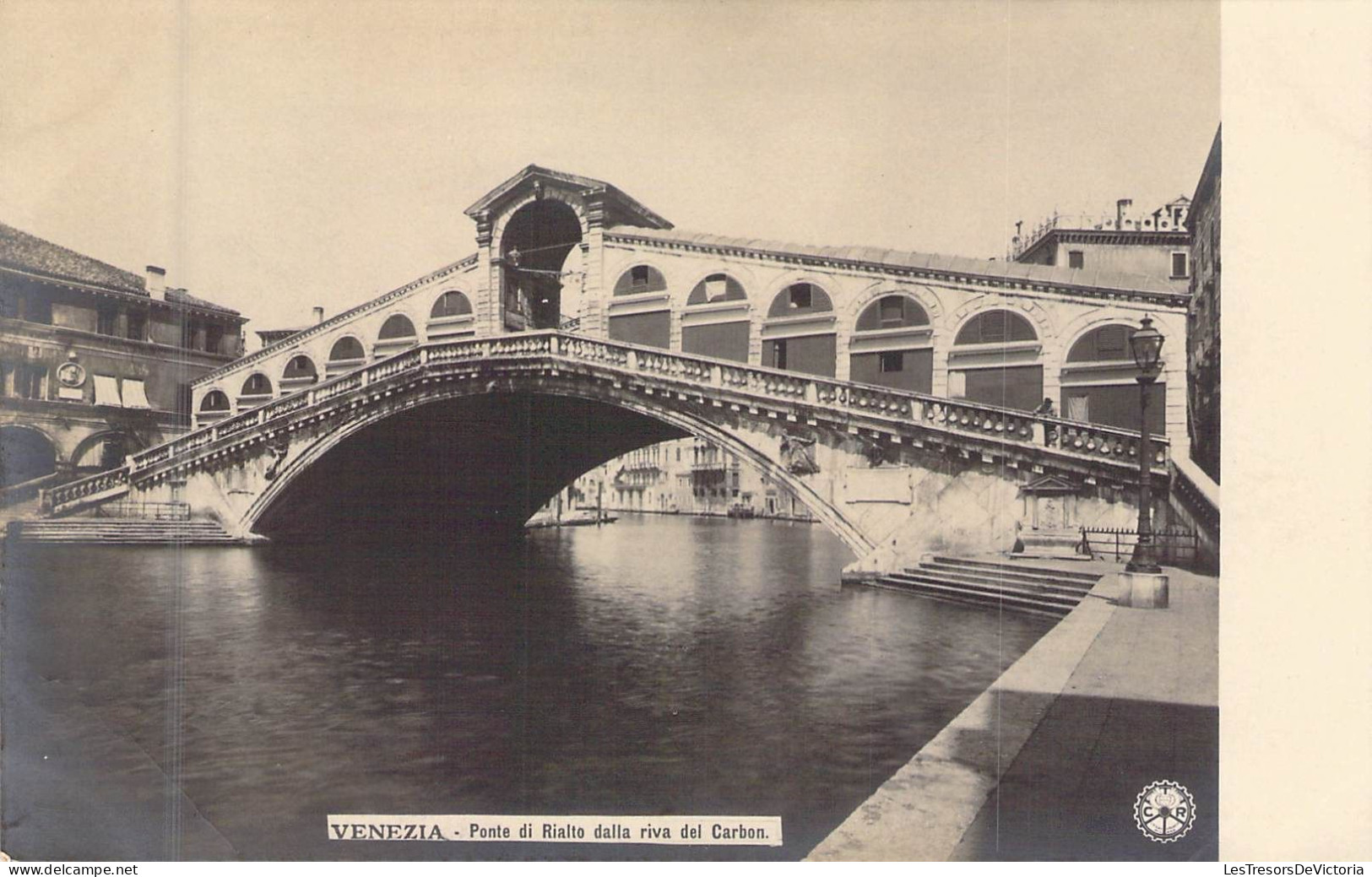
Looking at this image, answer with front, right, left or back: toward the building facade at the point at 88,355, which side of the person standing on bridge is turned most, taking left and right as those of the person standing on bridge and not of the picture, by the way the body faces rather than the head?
right

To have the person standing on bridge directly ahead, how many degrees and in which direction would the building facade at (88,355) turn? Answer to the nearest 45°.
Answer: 0° — it already faces them
